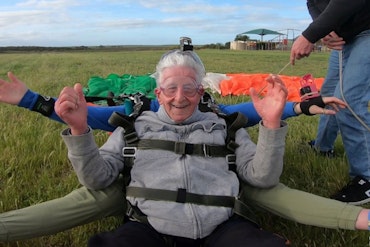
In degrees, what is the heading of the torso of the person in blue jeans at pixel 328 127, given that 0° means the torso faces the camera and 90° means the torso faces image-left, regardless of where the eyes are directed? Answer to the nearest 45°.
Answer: approximately 90°

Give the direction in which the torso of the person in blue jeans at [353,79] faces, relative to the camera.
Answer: to the viewer's left
